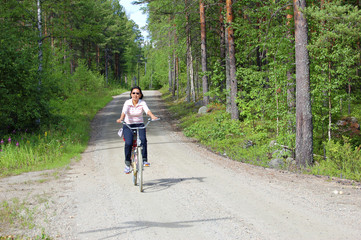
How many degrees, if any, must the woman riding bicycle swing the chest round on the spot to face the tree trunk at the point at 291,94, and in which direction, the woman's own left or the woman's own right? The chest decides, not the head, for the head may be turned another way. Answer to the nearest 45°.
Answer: approximately 135° to the woman's own left

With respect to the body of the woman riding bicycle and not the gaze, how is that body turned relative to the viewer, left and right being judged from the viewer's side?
facing the viewer

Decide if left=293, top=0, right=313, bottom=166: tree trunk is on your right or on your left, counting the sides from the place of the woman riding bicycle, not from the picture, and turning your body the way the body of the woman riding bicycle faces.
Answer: on your left

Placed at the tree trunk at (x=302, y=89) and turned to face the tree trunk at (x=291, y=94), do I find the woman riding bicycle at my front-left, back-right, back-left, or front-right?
back-left

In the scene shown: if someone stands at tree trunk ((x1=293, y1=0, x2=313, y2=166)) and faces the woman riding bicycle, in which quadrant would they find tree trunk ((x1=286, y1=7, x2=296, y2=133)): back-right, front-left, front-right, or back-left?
back-right
